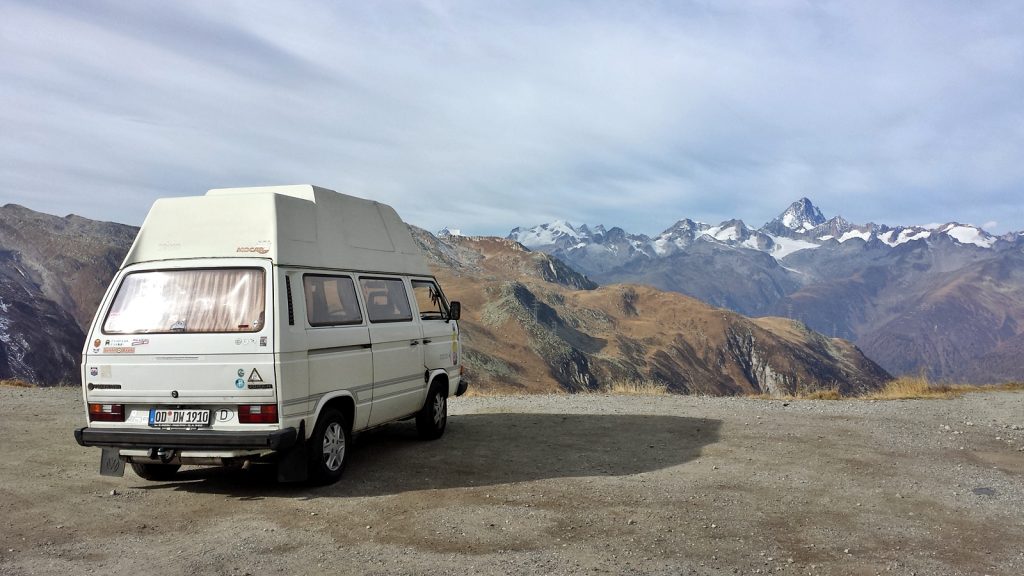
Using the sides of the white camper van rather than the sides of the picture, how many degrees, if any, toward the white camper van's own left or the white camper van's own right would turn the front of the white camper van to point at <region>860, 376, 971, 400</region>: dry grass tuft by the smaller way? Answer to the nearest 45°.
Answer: approximately 45° to the white camper van's own right

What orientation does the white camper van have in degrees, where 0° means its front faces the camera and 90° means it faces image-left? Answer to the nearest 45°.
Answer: approximately 225°
